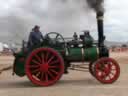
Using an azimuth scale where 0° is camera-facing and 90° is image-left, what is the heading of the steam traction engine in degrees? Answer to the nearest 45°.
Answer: approximately 270°
